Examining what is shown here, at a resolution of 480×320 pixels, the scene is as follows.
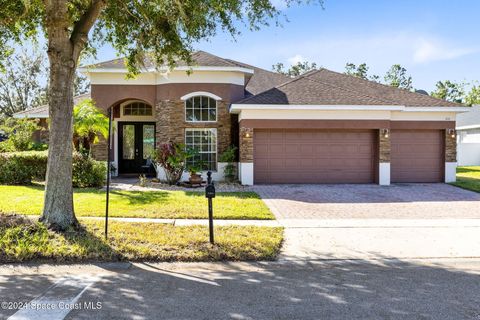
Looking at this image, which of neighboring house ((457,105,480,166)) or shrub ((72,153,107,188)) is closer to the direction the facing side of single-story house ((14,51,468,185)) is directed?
the shrub

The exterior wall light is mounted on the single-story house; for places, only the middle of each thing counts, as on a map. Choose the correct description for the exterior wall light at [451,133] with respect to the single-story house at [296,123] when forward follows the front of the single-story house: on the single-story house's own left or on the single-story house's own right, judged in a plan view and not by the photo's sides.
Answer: on the single-story house's own left

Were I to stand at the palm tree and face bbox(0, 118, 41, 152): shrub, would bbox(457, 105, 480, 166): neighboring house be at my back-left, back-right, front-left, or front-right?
back-right

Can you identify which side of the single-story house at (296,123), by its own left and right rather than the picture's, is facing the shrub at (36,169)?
right

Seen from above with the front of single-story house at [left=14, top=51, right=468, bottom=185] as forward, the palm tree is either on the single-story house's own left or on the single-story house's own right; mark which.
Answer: on the single-story house's own right

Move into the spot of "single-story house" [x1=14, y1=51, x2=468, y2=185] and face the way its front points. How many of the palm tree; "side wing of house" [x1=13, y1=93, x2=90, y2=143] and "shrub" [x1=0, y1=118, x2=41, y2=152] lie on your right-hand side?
3

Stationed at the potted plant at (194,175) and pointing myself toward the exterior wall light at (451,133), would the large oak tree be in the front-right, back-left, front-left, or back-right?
back-right

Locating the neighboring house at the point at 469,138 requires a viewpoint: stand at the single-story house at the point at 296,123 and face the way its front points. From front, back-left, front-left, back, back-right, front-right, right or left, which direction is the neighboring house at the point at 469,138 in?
back-left

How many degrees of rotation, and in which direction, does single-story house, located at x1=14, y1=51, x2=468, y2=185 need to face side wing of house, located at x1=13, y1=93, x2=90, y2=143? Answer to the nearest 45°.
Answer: approximately 90° to its right

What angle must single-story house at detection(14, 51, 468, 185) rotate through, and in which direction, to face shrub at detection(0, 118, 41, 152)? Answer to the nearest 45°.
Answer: approximately 90° to its right

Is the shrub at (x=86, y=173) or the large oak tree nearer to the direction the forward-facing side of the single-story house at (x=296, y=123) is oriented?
the large oak tree

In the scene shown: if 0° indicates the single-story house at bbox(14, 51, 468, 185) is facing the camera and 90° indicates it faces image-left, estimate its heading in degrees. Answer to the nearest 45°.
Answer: approximately 0°

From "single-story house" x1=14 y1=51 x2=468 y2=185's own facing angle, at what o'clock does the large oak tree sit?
The large oak tree is roughly at 1 o'clock from the single-story house.

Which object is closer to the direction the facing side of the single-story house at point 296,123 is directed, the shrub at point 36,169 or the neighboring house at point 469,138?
the shrub

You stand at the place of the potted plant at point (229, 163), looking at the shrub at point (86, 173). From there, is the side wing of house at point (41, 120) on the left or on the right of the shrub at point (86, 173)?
right
